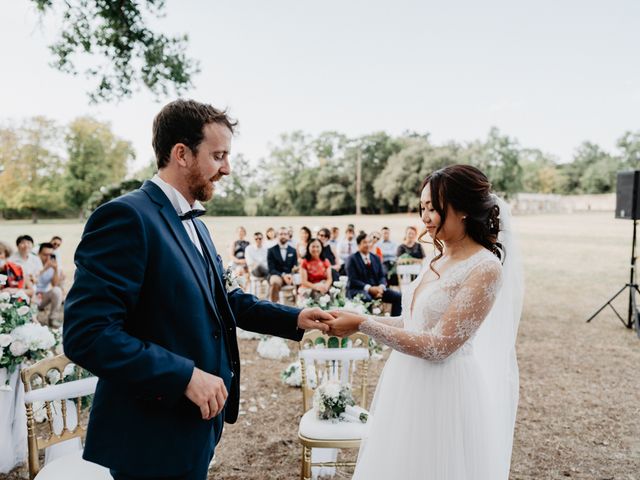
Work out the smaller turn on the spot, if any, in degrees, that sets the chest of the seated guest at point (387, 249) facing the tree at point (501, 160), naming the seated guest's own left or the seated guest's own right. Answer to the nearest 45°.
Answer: approximately 135° to the seated guest's own right

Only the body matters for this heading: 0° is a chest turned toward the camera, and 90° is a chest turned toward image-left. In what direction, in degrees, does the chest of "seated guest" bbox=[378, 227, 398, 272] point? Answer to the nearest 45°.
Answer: approximately 45°

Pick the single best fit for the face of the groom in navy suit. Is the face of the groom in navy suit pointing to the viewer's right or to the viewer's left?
to the viewer's right

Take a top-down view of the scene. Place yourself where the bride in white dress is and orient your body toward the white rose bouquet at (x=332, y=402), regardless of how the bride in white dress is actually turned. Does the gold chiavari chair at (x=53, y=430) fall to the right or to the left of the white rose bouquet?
left

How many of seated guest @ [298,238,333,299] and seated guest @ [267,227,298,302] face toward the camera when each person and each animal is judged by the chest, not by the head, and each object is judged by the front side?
2

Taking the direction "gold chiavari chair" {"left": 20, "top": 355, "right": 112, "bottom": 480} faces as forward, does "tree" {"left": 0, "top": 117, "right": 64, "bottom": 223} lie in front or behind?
behind

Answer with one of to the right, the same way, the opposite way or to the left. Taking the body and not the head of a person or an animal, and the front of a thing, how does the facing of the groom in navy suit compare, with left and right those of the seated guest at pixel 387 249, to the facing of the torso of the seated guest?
to the left

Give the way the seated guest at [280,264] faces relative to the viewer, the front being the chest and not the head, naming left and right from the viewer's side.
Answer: facing the viewer

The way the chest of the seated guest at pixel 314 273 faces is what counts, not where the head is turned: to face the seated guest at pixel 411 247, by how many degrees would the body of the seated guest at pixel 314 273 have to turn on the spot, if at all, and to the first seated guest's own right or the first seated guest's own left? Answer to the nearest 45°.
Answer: approximately 135° to the first seated guest's own left

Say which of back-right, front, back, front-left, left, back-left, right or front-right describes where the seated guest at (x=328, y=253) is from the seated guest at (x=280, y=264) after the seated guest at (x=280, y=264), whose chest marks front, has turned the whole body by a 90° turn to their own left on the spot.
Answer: front

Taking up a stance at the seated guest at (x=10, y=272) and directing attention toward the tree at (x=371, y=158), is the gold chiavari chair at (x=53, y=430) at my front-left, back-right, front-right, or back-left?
back-right

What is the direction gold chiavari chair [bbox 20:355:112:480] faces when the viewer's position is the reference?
facing the viewer and to the right of the viewer

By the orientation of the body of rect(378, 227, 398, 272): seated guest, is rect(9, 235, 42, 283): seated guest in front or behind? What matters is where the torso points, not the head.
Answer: in front

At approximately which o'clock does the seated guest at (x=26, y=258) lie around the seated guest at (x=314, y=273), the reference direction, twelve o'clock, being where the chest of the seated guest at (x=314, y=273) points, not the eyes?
the seated guest at (x=26, y=258) is roughly at 3 o'clock from the seated guest at (x=314, y=273).
